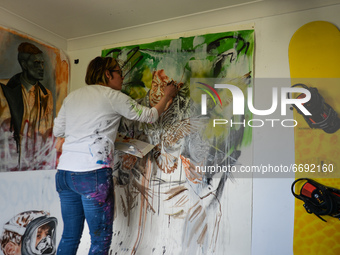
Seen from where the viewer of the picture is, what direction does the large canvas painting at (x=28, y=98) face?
facing the viewer and to the right of the viewer

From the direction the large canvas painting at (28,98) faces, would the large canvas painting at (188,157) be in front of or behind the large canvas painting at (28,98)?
in front
